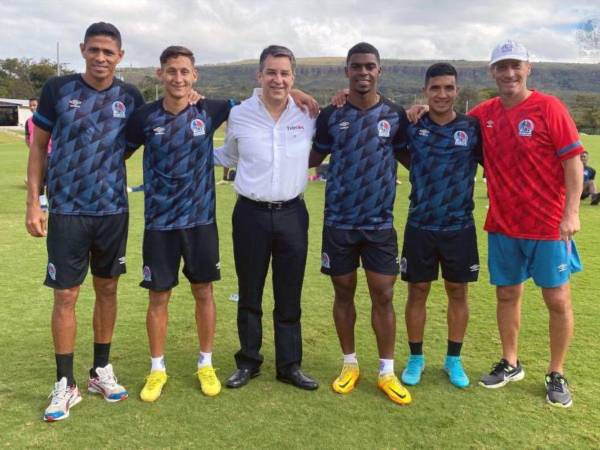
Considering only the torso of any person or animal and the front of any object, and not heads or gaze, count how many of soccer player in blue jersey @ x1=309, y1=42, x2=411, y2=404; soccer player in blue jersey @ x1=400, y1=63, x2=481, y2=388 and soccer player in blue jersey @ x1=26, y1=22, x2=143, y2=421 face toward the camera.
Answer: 3

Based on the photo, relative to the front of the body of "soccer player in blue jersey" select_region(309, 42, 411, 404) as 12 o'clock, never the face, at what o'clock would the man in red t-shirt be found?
The man in red t-shirt is roughly at 9 o'clock from the soccer player in blue jersey.

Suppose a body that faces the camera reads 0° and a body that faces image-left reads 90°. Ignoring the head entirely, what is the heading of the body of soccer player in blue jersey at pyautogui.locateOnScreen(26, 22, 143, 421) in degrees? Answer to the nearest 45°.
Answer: approximately 0°

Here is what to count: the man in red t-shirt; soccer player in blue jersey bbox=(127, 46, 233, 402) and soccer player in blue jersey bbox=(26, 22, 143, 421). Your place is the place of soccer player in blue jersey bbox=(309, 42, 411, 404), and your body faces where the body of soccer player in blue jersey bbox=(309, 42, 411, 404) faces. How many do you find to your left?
1

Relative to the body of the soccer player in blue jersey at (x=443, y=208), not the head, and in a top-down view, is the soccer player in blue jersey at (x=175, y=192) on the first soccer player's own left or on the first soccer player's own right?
on the first soccer player's own right

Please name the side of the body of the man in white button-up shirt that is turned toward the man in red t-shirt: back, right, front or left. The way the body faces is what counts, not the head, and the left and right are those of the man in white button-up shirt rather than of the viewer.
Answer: left

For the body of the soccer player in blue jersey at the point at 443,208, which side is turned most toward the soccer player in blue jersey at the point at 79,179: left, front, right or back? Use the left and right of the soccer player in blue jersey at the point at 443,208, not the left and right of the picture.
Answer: right
